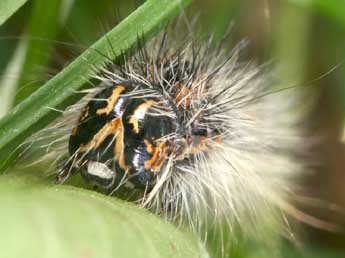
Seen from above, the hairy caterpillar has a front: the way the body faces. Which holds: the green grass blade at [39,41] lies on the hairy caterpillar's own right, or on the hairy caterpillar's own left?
on the hairy caterpillar's own right

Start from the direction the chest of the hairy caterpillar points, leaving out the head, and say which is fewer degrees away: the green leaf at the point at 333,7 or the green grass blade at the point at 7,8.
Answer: the green grass blade

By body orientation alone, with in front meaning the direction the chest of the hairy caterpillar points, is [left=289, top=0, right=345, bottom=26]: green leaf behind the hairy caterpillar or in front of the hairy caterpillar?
behind

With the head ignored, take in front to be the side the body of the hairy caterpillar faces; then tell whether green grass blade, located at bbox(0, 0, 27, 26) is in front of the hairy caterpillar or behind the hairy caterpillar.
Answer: in front

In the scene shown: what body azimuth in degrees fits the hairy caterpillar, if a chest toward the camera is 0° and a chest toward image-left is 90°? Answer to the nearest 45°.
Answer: approximately 45°
